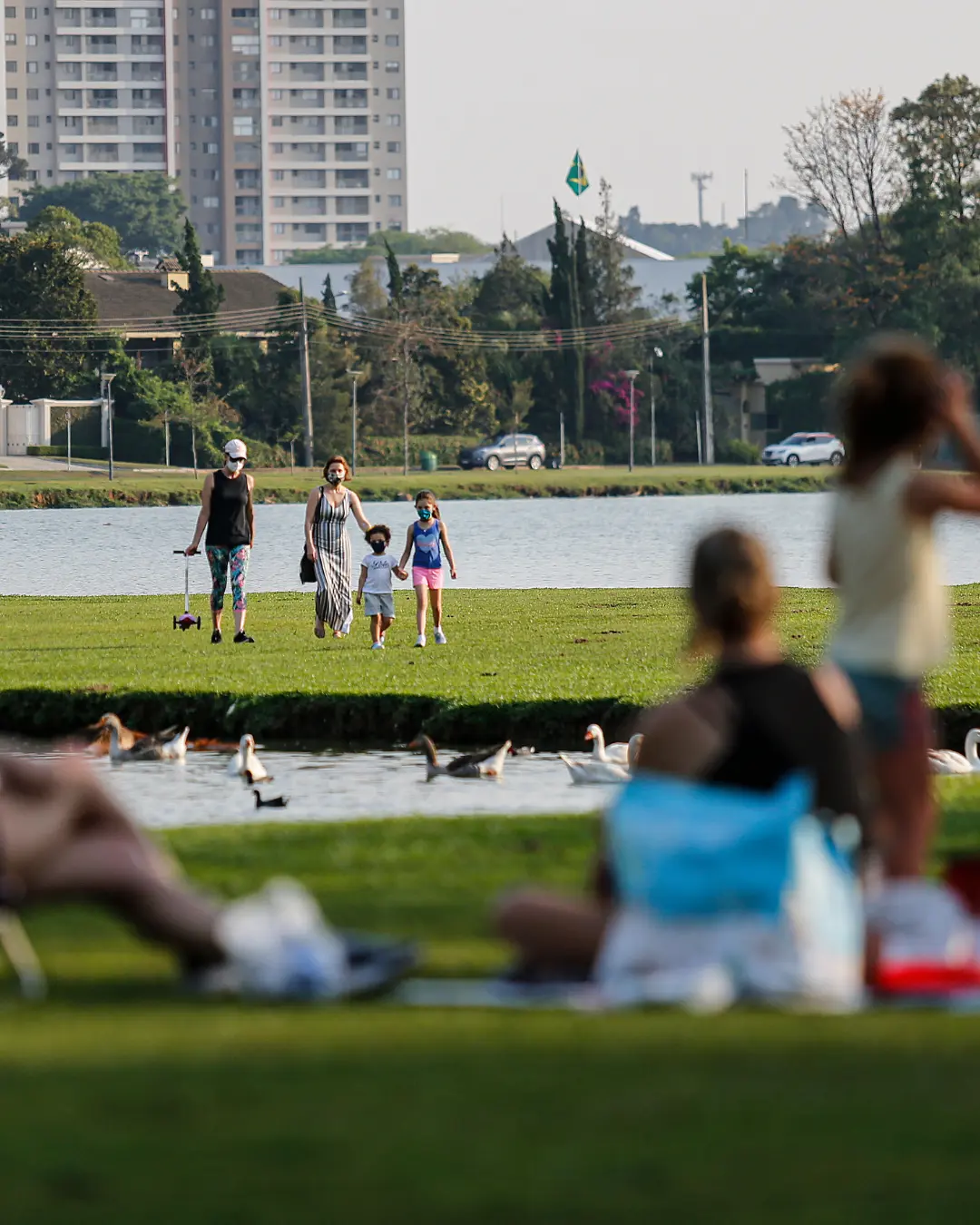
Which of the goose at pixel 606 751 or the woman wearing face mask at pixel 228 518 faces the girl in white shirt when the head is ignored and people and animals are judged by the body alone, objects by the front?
the woman wearing face mask

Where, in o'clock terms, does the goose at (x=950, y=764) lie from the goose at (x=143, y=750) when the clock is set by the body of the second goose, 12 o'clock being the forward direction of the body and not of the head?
The goose at (x=950, y=764) is roughly at 7 o'clock from the goose at (x=143, y=750).

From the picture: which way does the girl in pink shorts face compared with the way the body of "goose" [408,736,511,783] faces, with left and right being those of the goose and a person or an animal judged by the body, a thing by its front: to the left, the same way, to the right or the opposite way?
to the left

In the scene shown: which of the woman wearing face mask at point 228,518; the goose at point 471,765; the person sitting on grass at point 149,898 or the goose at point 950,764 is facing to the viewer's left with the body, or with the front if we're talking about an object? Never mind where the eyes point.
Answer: the goose at point 471,765

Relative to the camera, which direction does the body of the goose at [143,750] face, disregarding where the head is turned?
to the viewer's left

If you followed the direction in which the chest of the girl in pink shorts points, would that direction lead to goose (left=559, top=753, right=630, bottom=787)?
yes

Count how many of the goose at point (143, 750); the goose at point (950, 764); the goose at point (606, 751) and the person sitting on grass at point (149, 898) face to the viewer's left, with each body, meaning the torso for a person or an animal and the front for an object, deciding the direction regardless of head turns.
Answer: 2

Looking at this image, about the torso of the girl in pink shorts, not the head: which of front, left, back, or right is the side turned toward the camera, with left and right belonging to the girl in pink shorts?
front

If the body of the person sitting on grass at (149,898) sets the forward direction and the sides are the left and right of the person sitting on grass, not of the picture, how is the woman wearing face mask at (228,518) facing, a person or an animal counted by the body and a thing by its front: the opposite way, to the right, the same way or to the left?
to the right

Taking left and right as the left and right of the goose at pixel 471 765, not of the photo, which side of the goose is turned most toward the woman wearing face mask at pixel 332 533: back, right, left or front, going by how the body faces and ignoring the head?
right

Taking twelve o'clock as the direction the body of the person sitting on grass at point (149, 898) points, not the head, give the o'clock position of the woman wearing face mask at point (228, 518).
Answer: The woman wearing face mask is roughly at 9 o'clock from the person sitting on grass.

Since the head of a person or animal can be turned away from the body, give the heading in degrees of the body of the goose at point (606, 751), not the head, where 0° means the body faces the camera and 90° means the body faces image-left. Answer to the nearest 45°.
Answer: approximately 90°

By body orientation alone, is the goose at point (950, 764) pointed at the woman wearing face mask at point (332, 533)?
no

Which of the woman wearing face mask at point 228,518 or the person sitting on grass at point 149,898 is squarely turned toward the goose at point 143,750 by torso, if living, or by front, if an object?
the woman wearing face mask

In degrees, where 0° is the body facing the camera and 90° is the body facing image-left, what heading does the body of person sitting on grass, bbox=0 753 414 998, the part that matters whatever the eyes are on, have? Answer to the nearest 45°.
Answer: approximately 270°

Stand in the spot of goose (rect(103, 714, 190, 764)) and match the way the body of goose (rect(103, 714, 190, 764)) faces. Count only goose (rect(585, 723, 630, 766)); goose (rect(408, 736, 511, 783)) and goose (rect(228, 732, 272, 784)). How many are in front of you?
0

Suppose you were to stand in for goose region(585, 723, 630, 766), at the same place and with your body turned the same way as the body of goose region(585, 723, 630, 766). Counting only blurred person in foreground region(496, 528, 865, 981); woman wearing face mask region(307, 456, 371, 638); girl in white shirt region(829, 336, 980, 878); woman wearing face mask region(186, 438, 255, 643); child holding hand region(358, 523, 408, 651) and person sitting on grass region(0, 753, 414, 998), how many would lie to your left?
3

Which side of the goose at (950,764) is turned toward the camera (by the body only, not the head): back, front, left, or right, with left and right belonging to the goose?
right

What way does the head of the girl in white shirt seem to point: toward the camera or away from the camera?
away from the camera

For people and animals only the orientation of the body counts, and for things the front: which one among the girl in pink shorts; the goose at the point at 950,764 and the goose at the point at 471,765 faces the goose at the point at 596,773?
the girl in pink shorts

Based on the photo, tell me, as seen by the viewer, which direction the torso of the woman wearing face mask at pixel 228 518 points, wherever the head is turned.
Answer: toward the camera
